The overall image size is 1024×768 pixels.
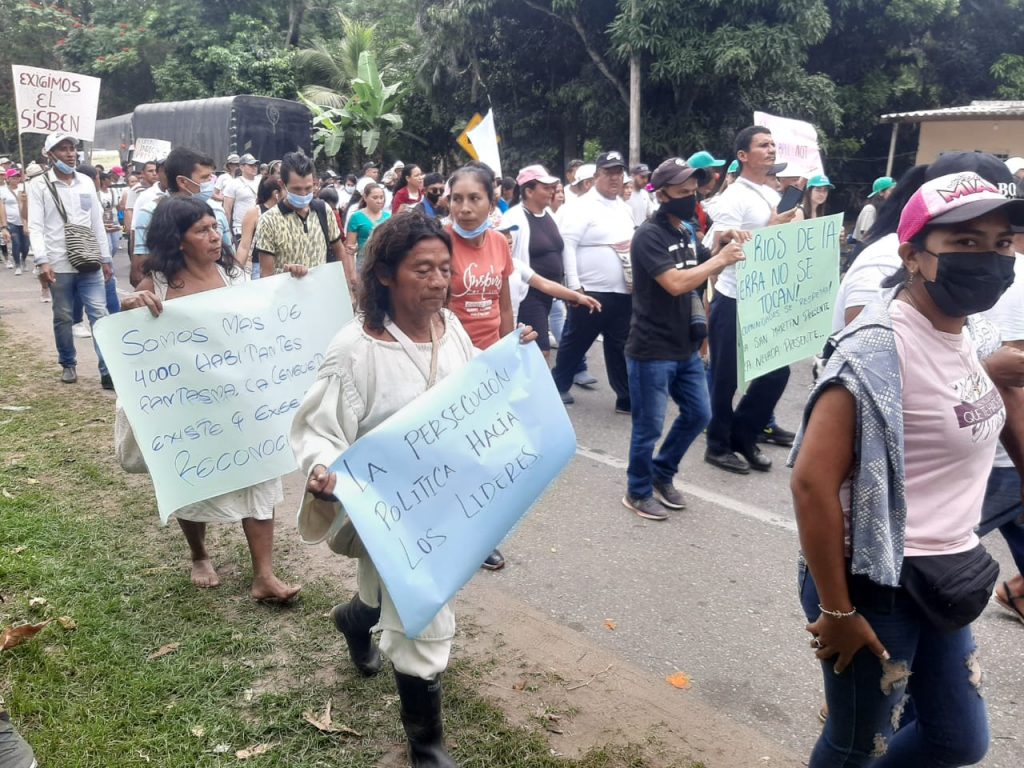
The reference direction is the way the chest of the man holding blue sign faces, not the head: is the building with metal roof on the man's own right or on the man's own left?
on the man's own left

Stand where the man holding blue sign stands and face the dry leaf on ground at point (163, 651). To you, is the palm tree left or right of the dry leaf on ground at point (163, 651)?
right

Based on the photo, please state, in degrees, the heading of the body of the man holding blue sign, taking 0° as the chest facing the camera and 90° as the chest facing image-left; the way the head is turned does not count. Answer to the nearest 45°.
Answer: approximately 315°

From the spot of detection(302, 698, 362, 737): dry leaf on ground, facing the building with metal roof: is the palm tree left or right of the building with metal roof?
left
